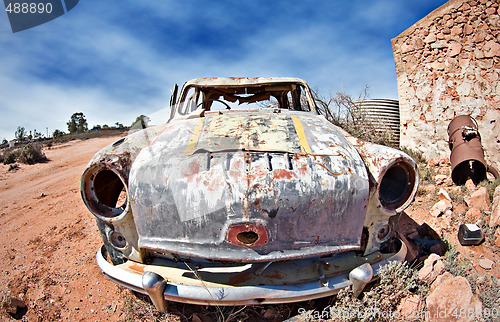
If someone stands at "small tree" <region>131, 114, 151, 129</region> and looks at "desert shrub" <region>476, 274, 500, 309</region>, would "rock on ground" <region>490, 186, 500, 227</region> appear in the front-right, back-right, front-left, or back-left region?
front-left

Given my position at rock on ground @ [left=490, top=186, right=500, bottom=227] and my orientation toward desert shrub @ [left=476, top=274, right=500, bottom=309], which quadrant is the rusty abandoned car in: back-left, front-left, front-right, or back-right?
front-right

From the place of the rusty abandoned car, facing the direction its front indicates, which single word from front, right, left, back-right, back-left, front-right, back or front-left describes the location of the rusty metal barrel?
back-left

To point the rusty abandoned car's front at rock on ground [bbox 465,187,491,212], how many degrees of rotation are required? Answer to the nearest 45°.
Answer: approximately 135° to its left

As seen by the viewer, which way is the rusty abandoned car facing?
toward the camera

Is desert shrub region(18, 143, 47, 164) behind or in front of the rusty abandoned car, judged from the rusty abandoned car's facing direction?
behind

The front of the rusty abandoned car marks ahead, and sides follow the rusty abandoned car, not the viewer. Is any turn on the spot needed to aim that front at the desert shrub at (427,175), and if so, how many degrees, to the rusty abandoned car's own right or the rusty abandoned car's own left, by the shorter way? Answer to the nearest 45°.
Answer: approximately 135° to the rusty abandoned car's own left

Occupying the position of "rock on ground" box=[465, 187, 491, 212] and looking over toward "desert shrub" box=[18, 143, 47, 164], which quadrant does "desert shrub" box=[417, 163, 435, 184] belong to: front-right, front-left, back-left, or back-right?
front-right
